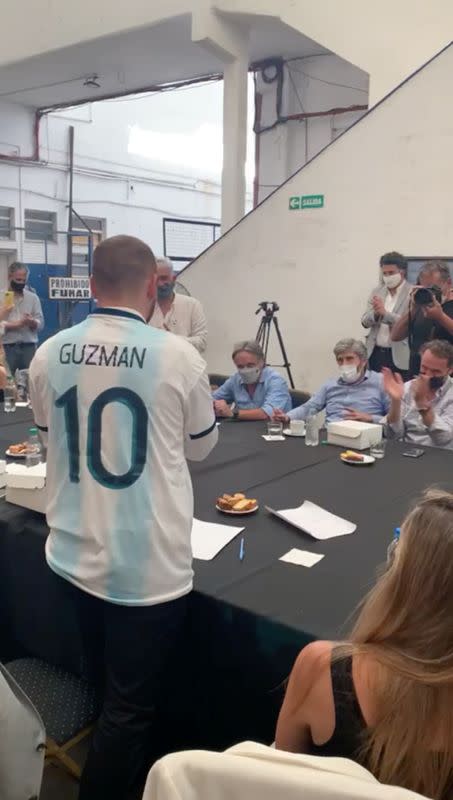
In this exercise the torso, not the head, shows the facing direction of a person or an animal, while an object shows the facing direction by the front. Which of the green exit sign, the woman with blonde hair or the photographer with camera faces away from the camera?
the woman with blonde hair

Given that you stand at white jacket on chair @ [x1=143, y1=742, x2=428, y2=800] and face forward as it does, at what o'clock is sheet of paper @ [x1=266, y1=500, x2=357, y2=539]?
The sheet of paper is roughly at 12 o'clock from the white jacket on chair.

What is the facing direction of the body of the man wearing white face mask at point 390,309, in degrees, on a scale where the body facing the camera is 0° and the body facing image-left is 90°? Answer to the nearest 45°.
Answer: approximately 45°

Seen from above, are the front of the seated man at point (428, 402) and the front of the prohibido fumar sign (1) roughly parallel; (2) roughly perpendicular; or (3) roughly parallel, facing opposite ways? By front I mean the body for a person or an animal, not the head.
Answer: roughly perpendicular

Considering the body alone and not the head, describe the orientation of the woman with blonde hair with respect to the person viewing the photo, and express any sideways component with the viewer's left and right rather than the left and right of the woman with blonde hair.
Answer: facing away from the viewer

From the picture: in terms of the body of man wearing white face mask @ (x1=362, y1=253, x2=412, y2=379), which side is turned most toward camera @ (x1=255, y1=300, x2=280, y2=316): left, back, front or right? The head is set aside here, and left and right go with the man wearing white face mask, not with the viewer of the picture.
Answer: right

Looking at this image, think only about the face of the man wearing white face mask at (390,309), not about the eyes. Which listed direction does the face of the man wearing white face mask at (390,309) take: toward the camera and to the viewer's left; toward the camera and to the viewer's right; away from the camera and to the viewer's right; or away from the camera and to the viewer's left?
toward the camera and to the viewer's left

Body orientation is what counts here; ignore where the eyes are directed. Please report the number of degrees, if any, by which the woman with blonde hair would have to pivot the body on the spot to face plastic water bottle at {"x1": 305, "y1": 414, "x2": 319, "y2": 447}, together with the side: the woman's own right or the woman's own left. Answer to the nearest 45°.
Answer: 0° — they already face it

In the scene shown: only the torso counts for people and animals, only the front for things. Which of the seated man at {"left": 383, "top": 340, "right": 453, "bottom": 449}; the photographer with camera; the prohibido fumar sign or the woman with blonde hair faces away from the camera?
the woman with blonde hair

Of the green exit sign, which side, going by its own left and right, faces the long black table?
front

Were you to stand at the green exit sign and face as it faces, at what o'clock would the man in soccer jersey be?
The man in soccer jersey is roughly at 12 o'clock from the green exit sign.

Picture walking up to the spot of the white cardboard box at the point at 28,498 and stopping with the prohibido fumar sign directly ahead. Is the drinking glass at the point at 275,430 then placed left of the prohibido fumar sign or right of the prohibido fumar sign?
right

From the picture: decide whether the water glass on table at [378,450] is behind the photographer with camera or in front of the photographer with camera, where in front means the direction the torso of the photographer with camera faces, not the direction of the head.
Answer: in front
